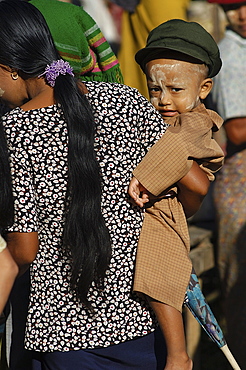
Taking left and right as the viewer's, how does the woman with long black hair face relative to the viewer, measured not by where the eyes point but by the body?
facing away from the viewer and to the left of the viewer
